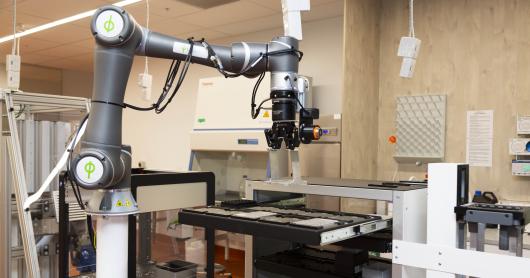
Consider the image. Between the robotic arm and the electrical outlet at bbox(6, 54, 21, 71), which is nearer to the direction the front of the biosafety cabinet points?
the robotic arm

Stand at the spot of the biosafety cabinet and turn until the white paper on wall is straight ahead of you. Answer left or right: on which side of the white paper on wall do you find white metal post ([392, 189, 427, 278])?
right

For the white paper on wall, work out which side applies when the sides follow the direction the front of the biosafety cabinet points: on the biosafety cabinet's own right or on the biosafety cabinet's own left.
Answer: on the biosafety cabinet's own left

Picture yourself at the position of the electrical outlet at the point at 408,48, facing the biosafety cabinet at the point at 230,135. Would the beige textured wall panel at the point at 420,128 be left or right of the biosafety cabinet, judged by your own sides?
right

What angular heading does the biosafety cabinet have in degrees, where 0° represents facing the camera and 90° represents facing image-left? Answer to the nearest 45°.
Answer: approximately 0°

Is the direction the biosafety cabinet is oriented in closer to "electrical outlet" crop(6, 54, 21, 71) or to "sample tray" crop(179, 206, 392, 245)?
the sample tray

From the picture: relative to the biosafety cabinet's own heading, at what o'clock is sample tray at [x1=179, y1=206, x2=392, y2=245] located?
The sample tray is roughly at 12 o'clock from the biosafety cabinet.
